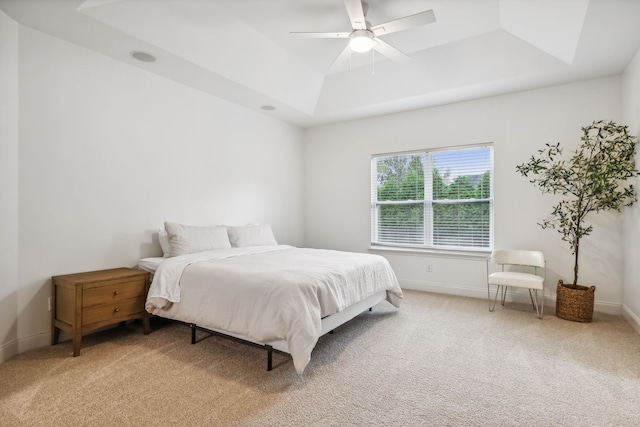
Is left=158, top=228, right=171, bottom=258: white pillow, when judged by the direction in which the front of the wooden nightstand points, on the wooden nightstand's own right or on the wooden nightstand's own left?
on the wooden nightstand's own left

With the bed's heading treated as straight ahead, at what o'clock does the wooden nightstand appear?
The wooden nightstand is roughly at 5 o'clock from the bed.

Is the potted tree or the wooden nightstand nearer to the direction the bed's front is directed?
the potted tree

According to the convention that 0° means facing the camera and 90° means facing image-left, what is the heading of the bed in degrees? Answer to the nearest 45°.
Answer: approximately 315°

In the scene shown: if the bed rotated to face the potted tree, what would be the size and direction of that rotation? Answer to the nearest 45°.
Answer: approximately 45° to its left
